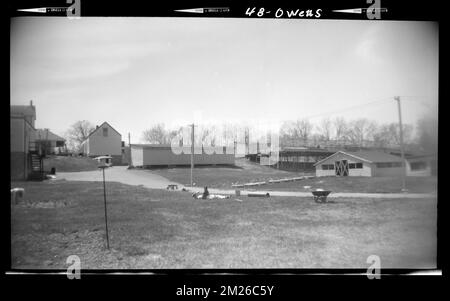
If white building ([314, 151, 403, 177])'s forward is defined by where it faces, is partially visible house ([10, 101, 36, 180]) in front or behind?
in front

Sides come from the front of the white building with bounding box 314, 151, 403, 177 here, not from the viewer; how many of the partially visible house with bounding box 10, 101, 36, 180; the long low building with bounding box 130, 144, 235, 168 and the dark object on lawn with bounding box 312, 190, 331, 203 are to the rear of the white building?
0

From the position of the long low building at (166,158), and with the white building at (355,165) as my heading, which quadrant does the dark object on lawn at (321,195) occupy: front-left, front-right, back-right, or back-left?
front-right

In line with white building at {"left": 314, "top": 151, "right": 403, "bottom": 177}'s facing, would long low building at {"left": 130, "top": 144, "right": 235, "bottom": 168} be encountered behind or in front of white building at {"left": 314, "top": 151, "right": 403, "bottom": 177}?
in front

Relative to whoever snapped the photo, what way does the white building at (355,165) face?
facing the viewer and to the left of the viewer

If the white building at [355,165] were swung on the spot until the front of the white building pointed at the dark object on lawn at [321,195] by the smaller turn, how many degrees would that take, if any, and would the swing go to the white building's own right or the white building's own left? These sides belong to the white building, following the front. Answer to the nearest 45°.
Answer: approximately 45° to the white building's own left

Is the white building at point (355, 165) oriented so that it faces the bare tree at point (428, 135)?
no
